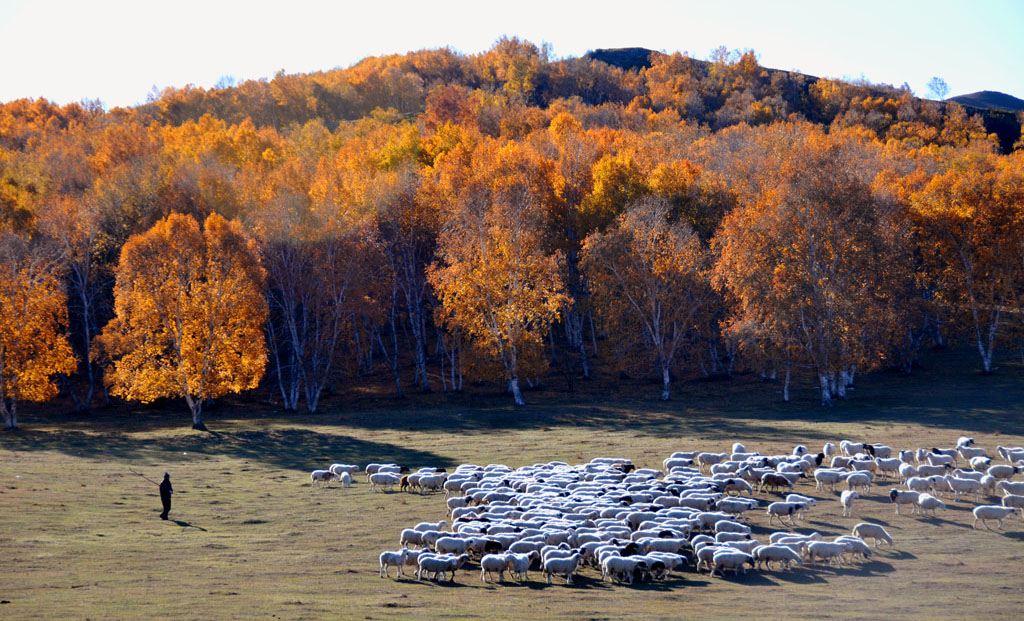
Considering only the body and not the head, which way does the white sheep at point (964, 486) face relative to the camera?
to the viewer's left

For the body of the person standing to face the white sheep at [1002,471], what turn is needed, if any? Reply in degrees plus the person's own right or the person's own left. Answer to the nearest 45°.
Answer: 0° — they already face it

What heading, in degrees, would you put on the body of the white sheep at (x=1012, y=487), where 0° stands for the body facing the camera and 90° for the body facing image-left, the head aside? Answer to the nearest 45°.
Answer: approximately 90°

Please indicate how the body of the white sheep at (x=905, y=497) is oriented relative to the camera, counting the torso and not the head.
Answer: to the viewer's left

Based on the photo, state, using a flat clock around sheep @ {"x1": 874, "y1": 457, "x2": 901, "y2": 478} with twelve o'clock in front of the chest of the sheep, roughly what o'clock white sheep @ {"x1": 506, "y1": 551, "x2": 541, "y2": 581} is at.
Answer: The white sheep is roughly at 10 o'clock from the sheep.

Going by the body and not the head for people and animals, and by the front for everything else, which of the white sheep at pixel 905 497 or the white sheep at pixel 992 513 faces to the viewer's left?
the white sheep at pixel 905 497
